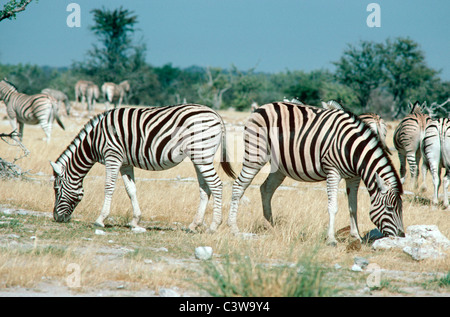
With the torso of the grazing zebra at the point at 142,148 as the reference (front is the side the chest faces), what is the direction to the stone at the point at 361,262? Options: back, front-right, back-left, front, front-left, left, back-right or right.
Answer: back-left

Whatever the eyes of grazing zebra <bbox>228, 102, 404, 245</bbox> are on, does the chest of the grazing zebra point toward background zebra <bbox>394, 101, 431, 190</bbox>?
no

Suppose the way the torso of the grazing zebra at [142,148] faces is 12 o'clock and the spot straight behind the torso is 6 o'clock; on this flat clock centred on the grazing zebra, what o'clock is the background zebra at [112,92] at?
The background zebra is roughly at 3 o'clock from the grazing zebra.

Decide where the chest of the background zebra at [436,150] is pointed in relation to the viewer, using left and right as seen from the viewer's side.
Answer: facing away from the viewer

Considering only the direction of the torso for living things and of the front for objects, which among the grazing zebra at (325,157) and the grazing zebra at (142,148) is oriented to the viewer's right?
the grazing zebra at (325,157)

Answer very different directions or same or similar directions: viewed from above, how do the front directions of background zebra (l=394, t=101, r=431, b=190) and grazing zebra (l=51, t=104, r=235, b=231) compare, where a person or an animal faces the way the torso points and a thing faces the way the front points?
very different directions

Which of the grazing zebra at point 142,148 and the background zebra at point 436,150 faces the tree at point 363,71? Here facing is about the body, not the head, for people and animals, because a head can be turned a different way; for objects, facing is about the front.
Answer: the background zebra

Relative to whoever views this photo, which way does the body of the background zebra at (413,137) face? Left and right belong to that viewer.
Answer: facing away from the viewer and to the right of the viewer

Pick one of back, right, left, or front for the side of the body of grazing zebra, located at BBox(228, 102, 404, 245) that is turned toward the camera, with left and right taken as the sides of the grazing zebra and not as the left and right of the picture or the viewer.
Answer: right

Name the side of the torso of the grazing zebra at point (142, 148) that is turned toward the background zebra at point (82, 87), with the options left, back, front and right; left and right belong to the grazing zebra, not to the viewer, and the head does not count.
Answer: right

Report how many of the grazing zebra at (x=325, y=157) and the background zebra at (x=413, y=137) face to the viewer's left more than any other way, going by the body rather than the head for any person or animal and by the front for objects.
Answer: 0

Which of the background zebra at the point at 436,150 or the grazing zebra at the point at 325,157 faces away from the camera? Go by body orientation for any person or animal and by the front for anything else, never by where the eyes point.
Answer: the background zebra

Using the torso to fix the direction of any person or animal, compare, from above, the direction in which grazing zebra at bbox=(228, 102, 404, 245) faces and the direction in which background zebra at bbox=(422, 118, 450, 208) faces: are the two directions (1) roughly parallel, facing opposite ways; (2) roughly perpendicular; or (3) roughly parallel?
roughly perpendicular

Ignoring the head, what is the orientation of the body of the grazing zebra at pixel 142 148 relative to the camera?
to the viewer's left

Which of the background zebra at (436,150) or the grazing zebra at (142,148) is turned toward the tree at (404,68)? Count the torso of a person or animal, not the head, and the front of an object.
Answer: the background zebra

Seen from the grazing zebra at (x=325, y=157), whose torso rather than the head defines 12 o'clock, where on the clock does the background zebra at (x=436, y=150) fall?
The background zebra is roughly at 10 o'clock from the grazing zebra.

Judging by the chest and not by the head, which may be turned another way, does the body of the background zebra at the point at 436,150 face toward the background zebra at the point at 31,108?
no

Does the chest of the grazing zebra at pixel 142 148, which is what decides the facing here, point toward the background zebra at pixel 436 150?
no

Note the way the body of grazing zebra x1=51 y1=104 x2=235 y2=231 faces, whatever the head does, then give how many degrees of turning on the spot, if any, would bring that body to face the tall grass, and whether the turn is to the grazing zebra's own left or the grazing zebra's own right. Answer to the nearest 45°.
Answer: approximately 90° to the grazing zebra's own left
